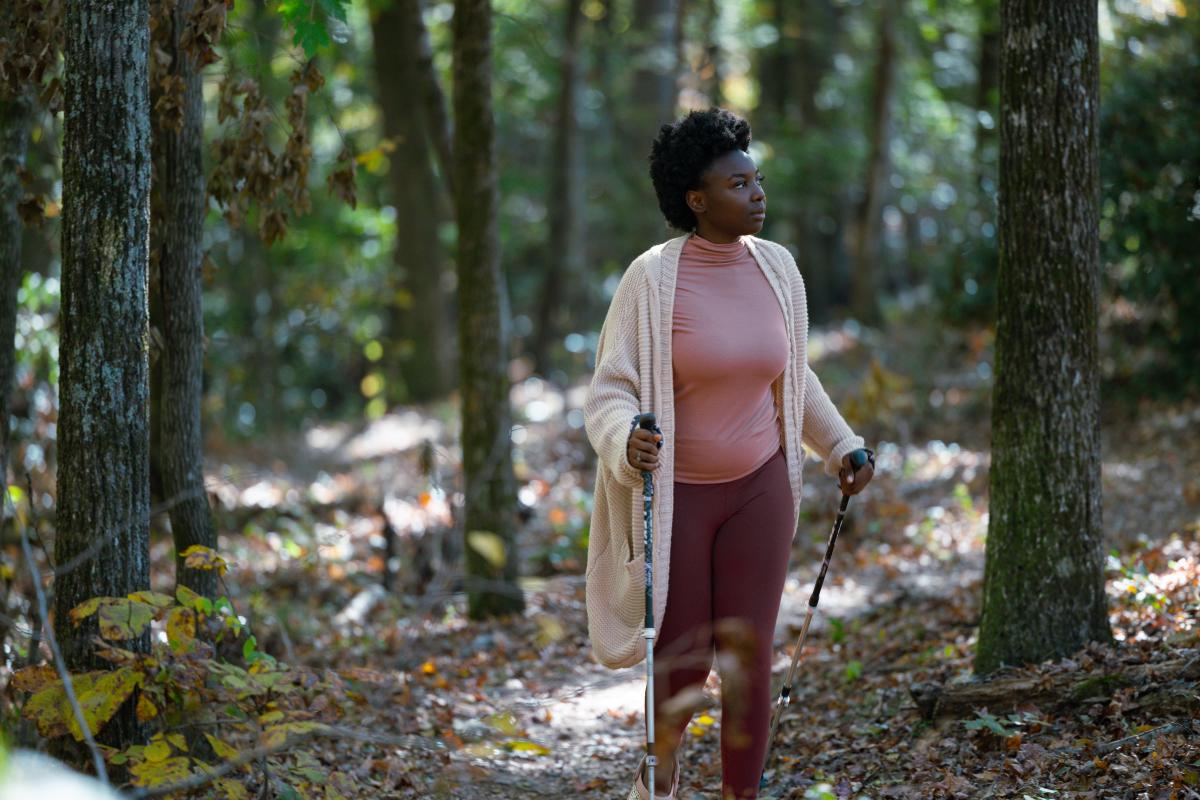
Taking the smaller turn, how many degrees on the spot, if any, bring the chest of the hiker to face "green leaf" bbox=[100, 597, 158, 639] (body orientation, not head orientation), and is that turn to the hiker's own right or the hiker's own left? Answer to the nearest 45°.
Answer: approximately 135° to the hiker's own right

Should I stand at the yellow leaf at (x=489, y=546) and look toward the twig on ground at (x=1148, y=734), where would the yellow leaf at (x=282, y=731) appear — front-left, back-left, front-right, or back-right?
front-right

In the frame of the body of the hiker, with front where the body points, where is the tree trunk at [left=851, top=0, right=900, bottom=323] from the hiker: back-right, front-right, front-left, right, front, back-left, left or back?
back-left

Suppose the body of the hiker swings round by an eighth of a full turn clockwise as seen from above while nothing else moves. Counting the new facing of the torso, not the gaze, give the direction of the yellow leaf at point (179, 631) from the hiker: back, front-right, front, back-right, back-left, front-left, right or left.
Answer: right

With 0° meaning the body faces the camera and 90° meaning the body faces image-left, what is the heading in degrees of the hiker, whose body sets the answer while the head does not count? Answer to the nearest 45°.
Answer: approximately 315°

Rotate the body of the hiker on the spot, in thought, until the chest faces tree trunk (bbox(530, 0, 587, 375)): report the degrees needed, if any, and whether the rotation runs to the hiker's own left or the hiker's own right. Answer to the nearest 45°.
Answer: approximately 135° to the hiker's own left

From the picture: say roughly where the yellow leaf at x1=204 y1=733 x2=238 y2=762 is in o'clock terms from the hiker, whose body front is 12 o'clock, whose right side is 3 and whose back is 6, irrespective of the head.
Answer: The yellow leaf is roughly at 4 o'clock from the hiker.

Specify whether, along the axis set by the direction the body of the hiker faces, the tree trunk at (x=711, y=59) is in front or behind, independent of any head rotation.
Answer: behind

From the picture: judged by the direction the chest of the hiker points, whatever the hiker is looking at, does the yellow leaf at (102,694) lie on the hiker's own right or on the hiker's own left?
on the hiker's own right

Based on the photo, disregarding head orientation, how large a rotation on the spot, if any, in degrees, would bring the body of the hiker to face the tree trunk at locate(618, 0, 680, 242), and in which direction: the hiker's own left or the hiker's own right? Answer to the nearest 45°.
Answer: approximately 135° to the hiker's own left
